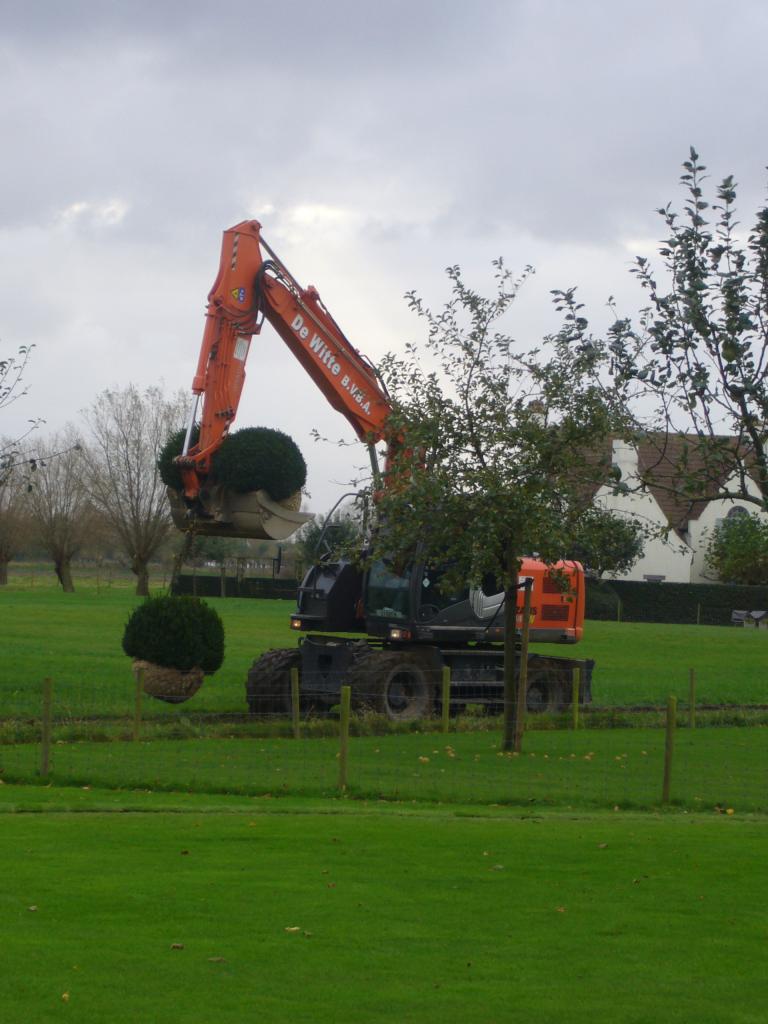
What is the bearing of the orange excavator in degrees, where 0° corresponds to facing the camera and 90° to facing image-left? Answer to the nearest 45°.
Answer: approximately 45°

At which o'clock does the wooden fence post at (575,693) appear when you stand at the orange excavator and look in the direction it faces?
The wooden fence post is roughly at 7 o'clock from the orange excavator.

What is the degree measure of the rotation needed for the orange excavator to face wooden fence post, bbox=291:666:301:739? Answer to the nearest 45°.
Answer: approximately 45° to its left
